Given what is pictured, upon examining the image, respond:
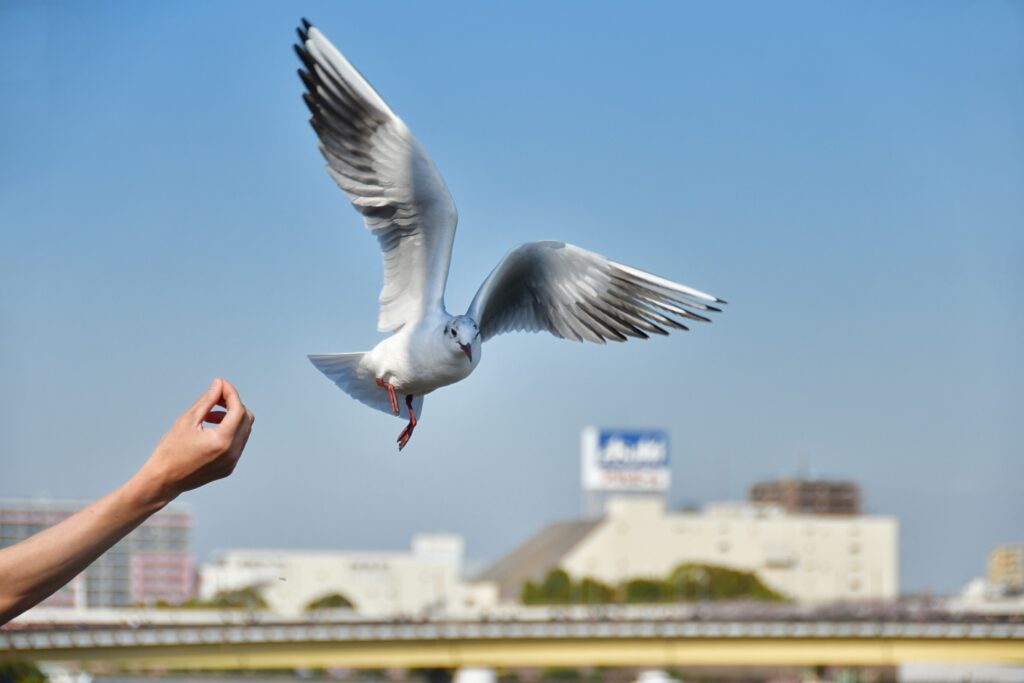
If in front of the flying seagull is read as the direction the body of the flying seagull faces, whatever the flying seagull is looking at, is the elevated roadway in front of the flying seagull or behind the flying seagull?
behind

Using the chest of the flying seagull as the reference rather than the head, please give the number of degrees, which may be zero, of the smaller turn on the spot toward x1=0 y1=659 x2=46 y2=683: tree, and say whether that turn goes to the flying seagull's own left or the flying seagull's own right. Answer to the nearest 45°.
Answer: approximately 135° to the flying seagull's own left

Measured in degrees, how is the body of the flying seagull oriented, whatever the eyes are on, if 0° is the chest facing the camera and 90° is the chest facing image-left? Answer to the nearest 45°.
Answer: approximately 315°
